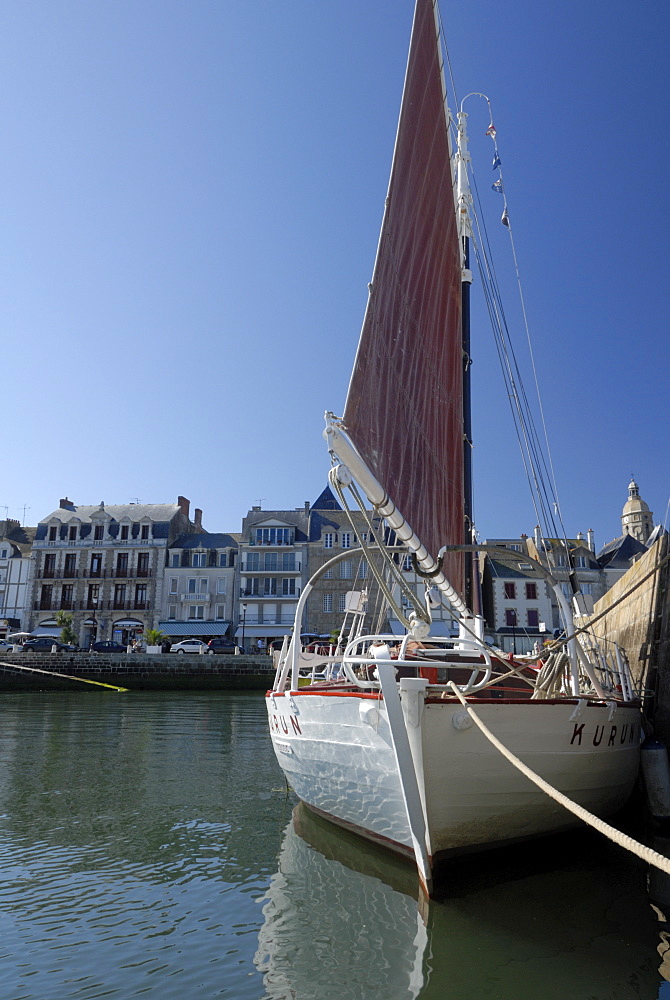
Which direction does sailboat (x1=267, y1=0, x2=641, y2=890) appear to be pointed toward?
away from the camera

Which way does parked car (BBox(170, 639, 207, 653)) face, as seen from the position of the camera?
facing to the left of the viewer

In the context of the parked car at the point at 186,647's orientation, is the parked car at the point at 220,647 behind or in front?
behind

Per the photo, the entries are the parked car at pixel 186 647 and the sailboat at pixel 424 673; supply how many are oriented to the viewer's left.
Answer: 1

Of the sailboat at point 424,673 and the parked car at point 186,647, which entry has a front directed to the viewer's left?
the parked car

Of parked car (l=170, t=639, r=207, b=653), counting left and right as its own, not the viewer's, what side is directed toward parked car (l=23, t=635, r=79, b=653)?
front

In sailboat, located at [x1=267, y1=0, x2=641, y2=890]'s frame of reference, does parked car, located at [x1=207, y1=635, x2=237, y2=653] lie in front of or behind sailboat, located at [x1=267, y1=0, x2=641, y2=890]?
in front

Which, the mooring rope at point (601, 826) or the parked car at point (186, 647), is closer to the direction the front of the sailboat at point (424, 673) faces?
the parked car

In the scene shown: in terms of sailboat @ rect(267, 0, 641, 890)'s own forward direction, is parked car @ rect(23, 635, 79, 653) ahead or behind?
ahead
